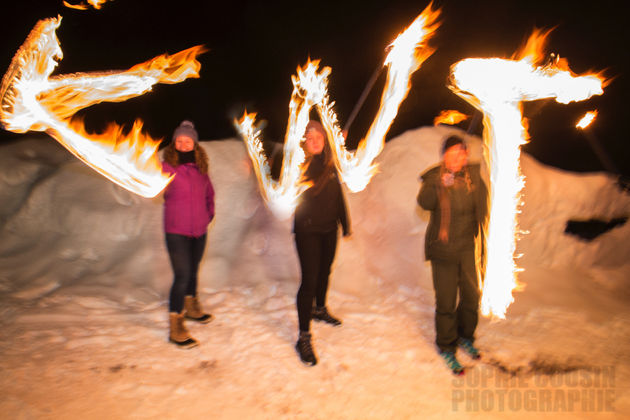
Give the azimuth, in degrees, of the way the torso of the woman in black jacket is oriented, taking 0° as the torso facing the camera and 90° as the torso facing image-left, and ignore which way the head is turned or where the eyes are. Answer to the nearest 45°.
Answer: approximately 0°

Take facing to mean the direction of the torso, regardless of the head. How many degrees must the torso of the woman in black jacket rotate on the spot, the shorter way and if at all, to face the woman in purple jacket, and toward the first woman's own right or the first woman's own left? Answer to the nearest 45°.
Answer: approximately 90° to the first woman's own right
